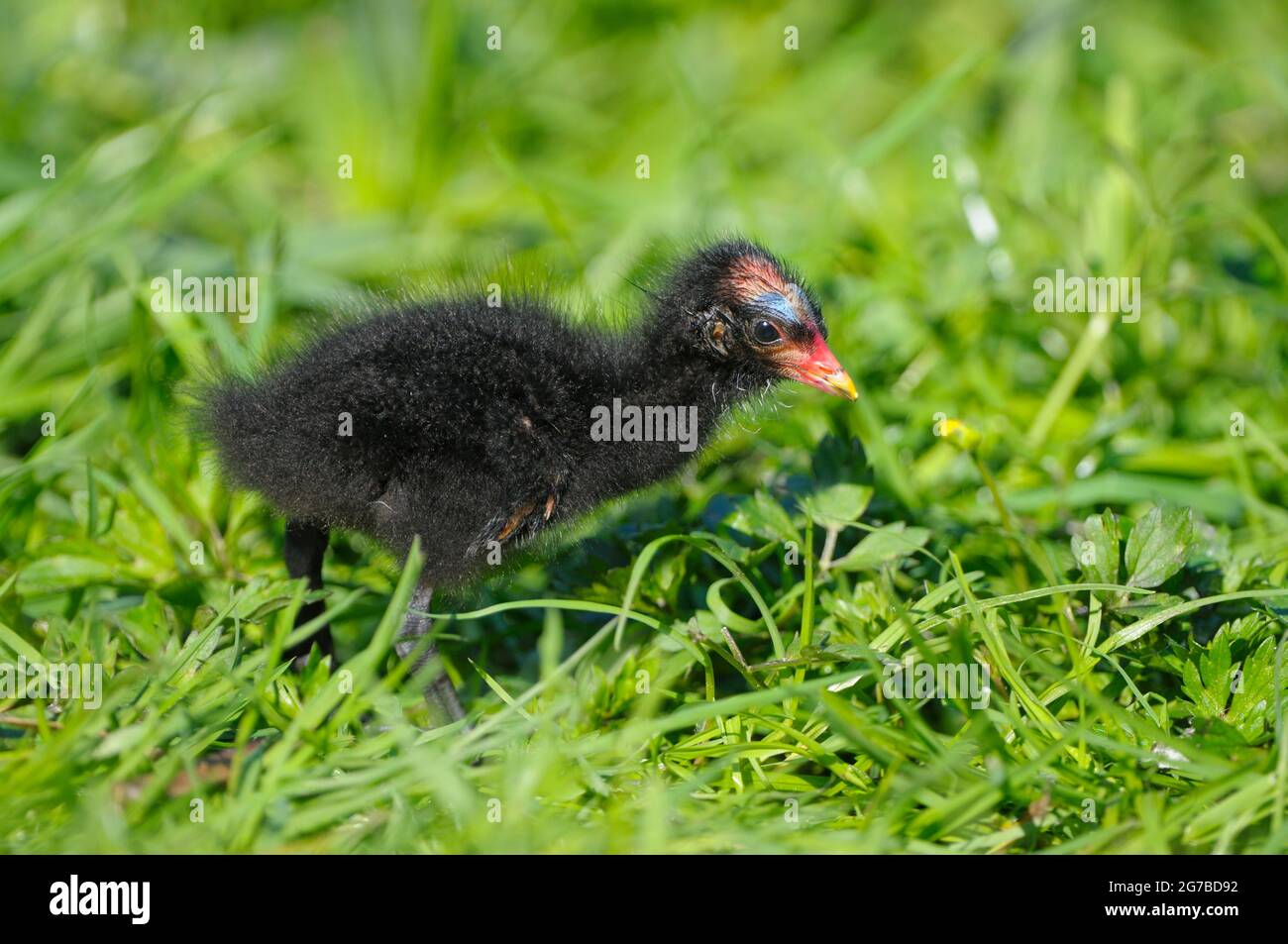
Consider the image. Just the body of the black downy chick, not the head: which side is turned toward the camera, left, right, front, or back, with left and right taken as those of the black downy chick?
right
